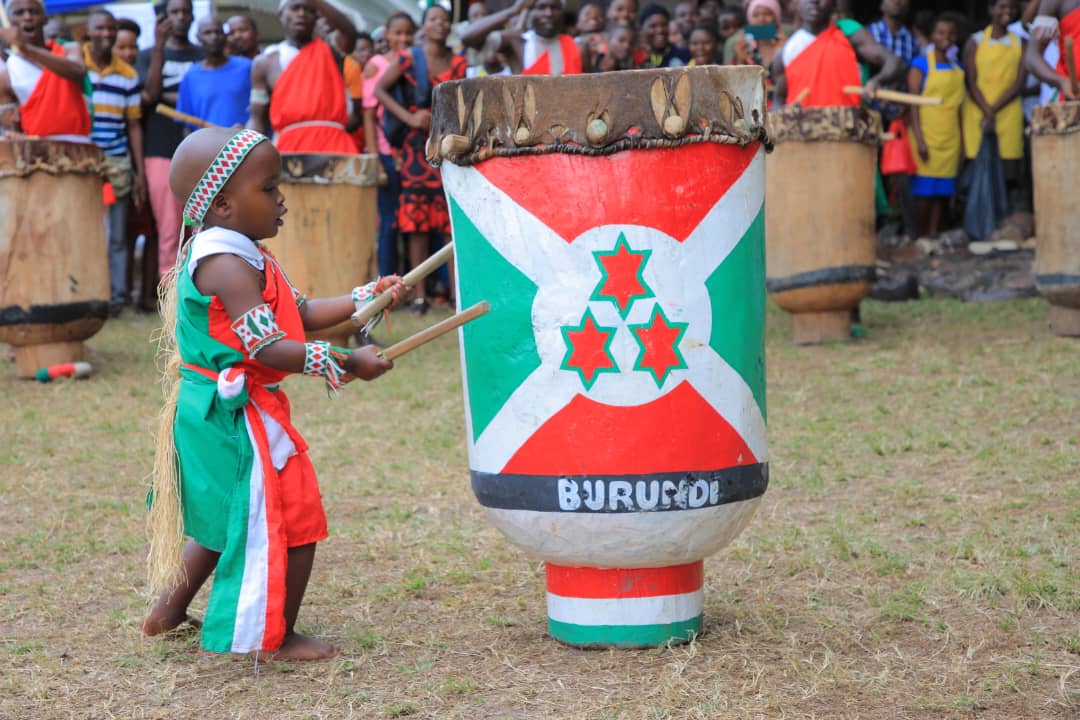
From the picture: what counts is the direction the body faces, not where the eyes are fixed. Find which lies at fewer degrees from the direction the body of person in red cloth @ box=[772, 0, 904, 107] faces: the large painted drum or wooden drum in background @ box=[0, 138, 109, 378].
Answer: the large painted drum

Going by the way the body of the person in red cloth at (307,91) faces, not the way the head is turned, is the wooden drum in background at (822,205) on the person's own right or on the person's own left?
on the person's own left

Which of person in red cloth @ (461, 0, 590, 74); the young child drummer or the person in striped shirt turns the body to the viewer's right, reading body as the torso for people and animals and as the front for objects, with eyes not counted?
the young child drummer

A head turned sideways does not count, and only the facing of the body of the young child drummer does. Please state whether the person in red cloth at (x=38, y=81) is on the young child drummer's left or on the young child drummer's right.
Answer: on the young child drummer's left

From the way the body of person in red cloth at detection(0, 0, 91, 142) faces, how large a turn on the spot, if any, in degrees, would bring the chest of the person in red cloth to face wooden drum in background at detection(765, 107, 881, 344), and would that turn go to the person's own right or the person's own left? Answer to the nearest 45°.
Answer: approximately 45° to the person's own left

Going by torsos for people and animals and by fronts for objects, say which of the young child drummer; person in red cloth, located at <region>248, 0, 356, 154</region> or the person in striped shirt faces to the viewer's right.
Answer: the young child drummer

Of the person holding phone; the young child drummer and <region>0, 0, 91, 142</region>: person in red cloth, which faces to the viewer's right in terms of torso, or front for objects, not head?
the young child drummer

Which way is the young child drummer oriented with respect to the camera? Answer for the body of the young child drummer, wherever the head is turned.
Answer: to the viewer's right

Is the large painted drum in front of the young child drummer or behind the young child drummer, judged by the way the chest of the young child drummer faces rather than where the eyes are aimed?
in front

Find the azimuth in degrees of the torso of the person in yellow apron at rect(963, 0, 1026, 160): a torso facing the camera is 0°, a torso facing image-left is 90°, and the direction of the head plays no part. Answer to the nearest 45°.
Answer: approximately 0°

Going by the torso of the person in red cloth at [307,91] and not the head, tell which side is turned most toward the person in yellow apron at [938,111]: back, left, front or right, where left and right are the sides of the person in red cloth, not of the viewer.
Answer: left

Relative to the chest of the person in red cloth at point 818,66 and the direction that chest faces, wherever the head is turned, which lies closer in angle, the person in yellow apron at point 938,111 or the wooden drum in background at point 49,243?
the wooden drum in background

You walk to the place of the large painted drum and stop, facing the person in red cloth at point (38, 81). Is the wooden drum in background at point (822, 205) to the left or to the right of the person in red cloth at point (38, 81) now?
right
